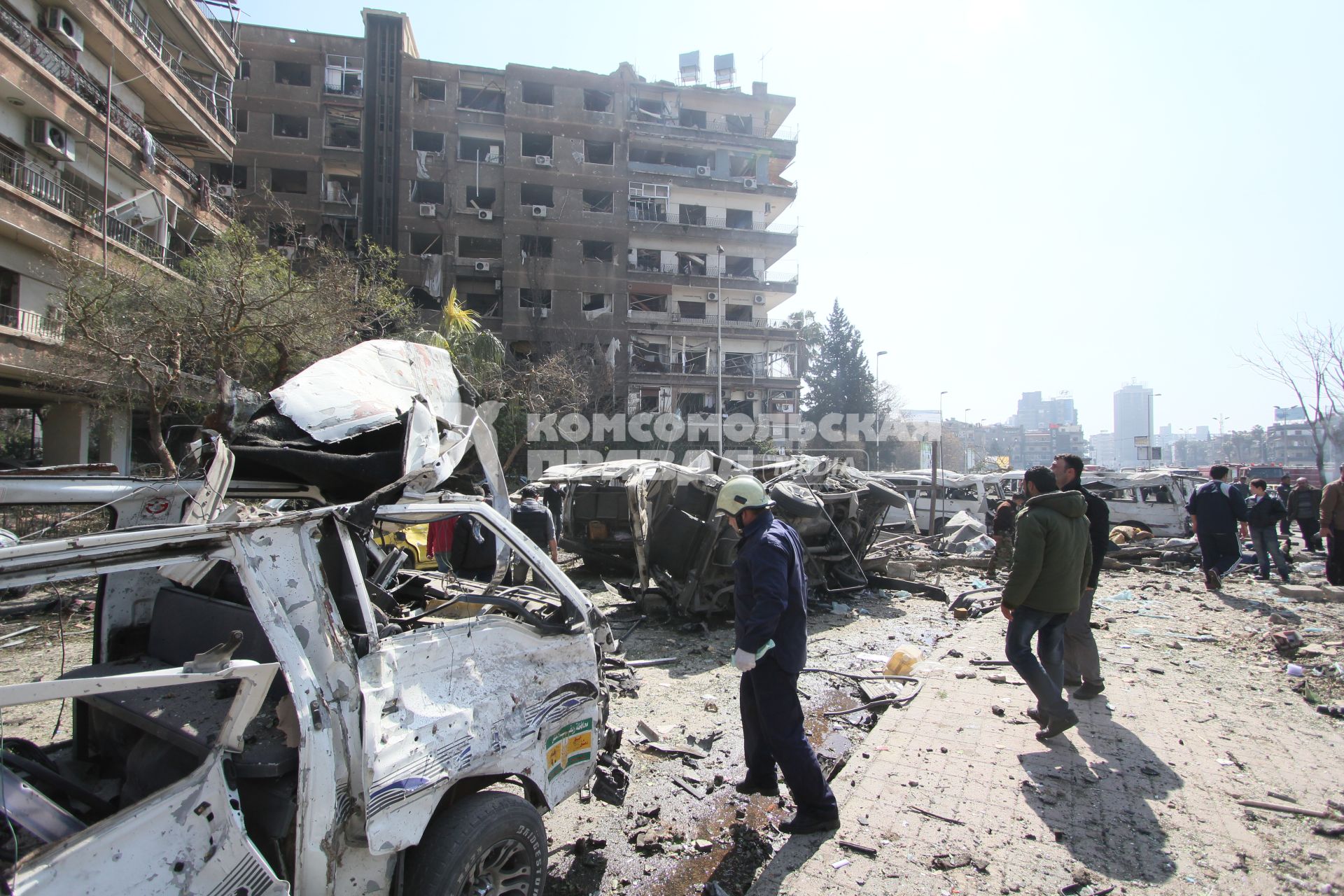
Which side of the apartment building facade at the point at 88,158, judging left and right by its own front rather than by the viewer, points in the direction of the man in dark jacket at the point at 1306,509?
front

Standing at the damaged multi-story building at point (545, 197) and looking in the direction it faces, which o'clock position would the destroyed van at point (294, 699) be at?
The destroyed van is roughly at 12 o'clock from the damaged multi-story building.

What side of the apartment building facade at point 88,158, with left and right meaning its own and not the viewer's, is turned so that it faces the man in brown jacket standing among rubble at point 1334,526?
front

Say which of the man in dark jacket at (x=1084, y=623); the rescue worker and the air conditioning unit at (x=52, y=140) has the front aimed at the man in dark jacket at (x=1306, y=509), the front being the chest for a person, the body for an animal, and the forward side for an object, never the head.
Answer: the air conditioning unit

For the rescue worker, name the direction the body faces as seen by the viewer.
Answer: to the viewer's left

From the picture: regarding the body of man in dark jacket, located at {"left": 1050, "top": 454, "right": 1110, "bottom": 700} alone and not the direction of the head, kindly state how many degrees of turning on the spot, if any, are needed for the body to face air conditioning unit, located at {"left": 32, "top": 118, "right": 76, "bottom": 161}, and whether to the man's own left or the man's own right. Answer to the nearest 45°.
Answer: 0° — they already face it

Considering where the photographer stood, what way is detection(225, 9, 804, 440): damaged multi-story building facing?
facing the viewer

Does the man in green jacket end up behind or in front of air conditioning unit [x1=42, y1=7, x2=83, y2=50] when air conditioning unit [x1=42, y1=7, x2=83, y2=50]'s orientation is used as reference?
in front

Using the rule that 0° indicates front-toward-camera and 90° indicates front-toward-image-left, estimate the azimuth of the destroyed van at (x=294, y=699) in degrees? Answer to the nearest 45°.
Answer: approximately 270°

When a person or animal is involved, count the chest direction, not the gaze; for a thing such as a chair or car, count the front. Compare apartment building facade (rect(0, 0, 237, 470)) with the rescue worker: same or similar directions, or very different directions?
very different directions

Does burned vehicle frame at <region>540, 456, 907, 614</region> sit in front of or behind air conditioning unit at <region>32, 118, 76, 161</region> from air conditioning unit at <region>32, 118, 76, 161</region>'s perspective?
in front

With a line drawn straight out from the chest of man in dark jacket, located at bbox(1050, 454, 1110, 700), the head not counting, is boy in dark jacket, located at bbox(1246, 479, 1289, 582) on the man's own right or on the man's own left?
on the man's own right
